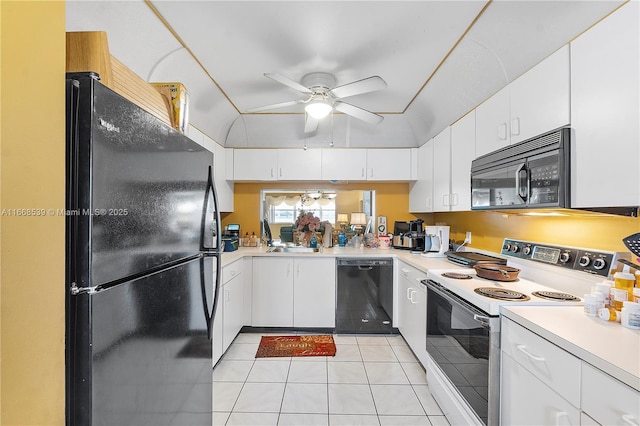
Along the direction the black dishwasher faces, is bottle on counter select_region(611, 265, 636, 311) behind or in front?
in front

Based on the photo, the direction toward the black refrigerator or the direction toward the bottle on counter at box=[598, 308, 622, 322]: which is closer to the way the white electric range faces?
the black refrigerator

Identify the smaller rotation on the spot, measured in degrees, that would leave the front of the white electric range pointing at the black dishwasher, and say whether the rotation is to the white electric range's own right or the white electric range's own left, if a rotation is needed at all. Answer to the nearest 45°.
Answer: approximately 90° to the white electric range's own right

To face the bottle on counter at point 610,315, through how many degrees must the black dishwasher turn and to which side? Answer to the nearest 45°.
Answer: approximately 45° to its left

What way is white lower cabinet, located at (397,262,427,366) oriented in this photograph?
to the viewer's left

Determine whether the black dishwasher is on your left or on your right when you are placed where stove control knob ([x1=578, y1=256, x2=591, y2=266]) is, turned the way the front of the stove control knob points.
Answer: on your right

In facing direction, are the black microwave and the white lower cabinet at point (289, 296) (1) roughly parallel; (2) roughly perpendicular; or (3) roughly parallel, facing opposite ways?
roughly perpendicular

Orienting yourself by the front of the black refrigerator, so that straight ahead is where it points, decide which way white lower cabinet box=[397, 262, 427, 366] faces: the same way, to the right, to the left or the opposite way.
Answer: the opposite way

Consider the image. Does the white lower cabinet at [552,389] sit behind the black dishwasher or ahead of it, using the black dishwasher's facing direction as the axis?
ahead

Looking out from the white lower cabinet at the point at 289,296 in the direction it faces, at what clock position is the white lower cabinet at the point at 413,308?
the white lower cabinet at the point at 413,308 is roughly at 10 o'clock from the white lower cabinet at the point at 289,296.

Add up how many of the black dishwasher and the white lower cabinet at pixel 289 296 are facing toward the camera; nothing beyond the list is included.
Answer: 2

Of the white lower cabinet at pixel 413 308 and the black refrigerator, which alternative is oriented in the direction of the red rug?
the white lower cabinet

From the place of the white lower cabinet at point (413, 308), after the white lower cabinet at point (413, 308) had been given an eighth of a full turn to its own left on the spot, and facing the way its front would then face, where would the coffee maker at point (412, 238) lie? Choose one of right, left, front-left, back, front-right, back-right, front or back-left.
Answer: back-right
